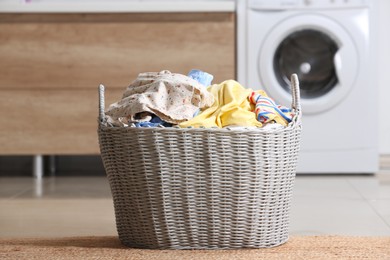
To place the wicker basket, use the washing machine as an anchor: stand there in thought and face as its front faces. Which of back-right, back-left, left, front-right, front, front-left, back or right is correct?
front

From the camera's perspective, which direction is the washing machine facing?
toward the camera

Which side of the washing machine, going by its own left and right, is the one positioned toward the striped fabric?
front

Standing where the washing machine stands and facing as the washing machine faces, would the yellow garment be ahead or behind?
ahead

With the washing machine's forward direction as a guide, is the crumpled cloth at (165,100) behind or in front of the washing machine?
in front

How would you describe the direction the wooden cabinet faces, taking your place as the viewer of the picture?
facing the viewer

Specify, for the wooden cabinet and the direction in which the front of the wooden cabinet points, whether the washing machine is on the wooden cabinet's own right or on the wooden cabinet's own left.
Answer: on the wooden cabinet's own left

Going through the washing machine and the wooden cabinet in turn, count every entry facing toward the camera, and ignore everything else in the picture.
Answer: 2
